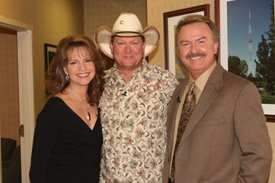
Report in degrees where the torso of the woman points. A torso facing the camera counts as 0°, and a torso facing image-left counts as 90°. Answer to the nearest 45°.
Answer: approximately 315°

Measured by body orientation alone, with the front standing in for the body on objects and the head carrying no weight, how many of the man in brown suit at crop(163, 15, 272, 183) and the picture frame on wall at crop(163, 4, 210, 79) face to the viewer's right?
0

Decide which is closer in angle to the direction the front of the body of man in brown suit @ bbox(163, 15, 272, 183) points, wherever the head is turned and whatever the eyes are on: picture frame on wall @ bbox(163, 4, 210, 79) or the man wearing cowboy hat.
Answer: the man wearing cowboy hat

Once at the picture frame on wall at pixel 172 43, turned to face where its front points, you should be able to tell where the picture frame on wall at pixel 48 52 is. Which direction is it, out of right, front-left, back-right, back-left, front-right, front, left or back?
right

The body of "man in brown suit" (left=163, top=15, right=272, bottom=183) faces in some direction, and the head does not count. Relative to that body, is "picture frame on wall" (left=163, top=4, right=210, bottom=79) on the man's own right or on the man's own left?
on the man's own right

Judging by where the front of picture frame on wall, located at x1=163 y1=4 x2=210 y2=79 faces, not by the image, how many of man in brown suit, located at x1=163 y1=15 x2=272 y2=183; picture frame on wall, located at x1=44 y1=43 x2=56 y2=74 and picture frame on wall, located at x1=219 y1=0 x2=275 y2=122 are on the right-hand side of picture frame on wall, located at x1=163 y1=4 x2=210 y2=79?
1

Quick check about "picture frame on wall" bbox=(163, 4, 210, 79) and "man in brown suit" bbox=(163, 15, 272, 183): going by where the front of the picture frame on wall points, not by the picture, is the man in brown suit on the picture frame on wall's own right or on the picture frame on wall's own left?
on the picture frame on wall's own left

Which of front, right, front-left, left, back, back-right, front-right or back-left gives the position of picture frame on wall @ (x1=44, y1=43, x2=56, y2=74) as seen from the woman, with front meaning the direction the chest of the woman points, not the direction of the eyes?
back-left

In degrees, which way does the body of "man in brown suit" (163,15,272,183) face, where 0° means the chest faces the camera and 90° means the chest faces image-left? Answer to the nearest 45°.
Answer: approximately 45°

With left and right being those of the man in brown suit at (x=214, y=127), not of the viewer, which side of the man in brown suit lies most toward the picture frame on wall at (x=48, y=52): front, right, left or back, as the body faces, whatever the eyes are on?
right
